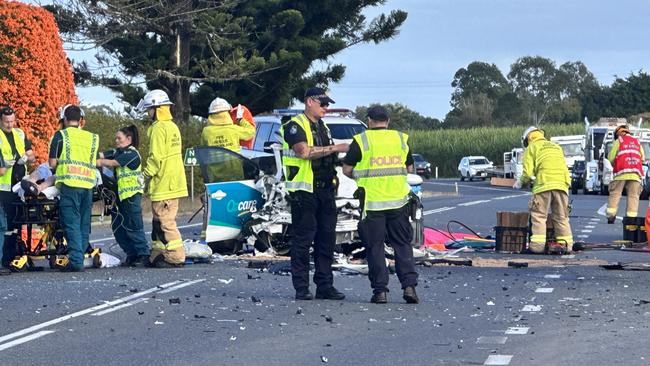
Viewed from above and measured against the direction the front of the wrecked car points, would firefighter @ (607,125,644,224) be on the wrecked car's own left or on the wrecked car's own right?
on the wrecked car's own left

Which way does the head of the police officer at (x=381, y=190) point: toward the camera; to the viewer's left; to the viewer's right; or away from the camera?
away from the camera

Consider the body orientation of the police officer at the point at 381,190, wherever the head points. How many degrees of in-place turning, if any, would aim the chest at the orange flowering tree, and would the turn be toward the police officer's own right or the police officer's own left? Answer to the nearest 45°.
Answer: approximately 45° to the police officer's own left

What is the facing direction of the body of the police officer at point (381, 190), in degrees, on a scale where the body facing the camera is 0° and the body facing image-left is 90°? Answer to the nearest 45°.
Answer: approximately 180°

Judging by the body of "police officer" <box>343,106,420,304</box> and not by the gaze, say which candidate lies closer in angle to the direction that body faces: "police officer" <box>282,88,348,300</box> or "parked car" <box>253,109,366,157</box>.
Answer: the parked car

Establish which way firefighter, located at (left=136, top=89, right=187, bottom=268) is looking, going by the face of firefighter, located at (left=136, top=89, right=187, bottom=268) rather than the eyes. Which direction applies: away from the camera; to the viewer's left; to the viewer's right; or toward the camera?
to the viewer's left

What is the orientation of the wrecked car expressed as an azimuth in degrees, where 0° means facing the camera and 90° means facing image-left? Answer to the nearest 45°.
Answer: approximately 315°
